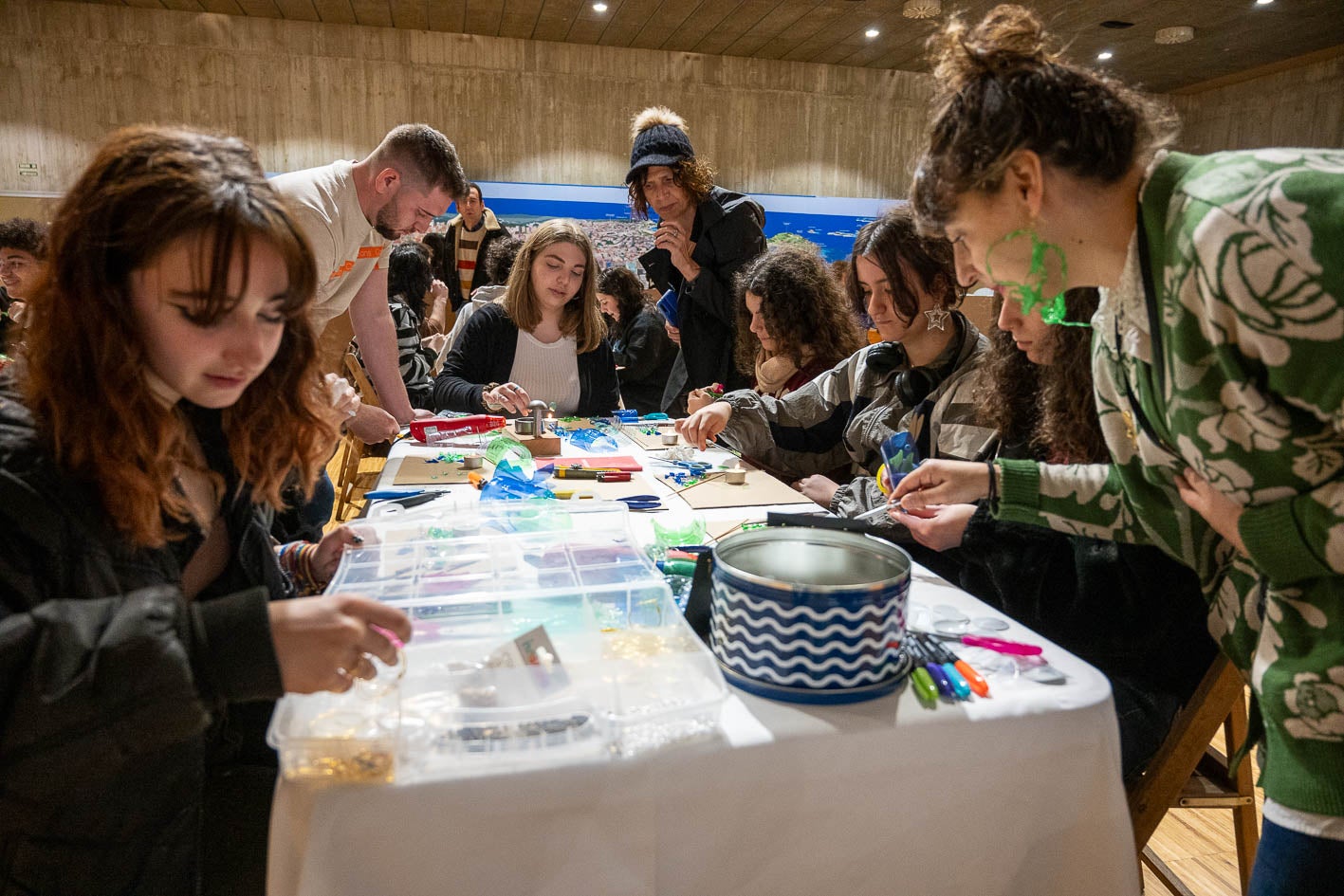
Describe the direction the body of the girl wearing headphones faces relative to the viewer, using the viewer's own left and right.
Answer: facing the viewer and to the left of the viewer

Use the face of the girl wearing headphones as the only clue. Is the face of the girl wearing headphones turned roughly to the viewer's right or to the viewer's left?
to the viewer's left

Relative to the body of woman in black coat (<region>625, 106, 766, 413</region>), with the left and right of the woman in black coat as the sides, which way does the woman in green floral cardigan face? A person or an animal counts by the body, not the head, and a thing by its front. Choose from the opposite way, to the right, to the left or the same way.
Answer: to the right

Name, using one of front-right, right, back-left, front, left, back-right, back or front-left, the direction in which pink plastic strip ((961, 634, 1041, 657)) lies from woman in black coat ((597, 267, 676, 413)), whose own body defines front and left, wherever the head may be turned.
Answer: left

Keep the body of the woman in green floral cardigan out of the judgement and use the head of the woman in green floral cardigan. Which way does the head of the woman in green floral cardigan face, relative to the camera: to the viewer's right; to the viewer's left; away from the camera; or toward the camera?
to the viewer's left

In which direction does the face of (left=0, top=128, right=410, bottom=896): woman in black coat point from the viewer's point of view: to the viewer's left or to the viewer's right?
to the viewer's right

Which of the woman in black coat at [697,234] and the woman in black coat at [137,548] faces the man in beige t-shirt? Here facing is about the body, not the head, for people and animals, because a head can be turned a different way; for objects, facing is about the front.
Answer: the woman in black coat at [697,234]

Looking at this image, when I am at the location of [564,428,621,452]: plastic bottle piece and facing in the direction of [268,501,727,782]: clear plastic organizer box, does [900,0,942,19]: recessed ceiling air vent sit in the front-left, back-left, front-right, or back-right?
back-left

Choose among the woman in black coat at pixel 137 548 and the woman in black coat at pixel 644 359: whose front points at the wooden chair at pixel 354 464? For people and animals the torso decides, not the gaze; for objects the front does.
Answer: the woman in black coat at pixel 644 359

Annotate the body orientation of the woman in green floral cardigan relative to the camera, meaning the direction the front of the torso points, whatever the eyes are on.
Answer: to the viewer's left

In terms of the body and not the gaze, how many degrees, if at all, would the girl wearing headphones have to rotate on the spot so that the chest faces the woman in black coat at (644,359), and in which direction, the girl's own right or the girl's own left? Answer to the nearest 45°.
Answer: approximately 90° to the girl's own right
